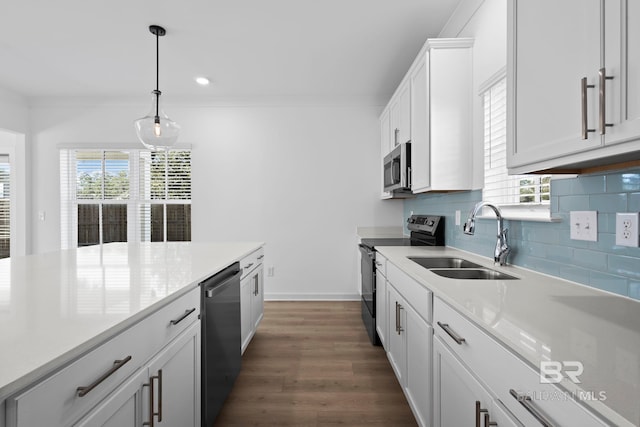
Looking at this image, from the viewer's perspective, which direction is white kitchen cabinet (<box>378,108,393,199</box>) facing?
to the viewer's left

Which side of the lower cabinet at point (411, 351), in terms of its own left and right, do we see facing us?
left

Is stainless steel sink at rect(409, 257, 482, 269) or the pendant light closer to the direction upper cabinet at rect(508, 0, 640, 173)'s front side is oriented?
the pendant light

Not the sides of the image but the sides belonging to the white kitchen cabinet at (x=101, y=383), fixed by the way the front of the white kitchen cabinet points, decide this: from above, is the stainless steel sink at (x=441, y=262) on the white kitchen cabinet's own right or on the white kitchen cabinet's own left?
on the white kitchen cabinet's own left

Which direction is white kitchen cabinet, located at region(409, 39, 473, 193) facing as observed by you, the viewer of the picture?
facing to the left of the viewer

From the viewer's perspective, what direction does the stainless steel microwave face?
to the viewer's left

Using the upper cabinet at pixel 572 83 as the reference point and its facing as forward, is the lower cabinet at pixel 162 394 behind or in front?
in front

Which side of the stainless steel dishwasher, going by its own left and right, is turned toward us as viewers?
right

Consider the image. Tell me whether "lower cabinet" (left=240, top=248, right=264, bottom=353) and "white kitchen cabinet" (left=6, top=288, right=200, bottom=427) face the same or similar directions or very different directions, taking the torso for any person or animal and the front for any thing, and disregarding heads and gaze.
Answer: same or similar directions

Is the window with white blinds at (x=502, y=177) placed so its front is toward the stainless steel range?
no

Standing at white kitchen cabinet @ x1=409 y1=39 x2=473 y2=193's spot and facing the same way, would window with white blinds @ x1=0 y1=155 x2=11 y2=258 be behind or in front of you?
in front

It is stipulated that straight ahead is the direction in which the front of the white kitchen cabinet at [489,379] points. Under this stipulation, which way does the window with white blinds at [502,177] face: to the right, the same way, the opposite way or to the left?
the same way

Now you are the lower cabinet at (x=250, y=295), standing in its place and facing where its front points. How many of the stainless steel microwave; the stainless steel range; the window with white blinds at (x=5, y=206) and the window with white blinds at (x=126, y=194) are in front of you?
2

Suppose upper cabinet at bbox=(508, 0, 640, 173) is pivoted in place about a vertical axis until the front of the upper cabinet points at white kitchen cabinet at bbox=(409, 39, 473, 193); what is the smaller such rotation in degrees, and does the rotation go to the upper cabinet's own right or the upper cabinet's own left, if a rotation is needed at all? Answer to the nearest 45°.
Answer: approximately 90° to the upper cabinet's own right

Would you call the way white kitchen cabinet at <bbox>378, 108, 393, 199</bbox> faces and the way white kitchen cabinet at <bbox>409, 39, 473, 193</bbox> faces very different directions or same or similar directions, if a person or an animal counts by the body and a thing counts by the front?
same or similar directions

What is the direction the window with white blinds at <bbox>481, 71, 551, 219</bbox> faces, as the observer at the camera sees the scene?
facing the viewer and to the left of the viewer

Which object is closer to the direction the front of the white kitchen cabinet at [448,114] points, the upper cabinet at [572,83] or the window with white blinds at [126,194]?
the window with white blinds

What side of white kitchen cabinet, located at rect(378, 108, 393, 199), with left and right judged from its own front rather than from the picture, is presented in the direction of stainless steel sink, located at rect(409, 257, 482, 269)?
left

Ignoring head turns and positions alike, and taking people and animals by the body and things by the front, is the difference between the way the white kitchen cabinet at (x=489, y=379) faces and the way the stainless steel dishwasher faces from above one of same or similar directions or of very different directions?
very different directions

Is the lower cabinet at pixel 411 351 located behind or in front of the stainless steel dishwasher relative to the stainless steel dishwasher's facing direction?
in front
